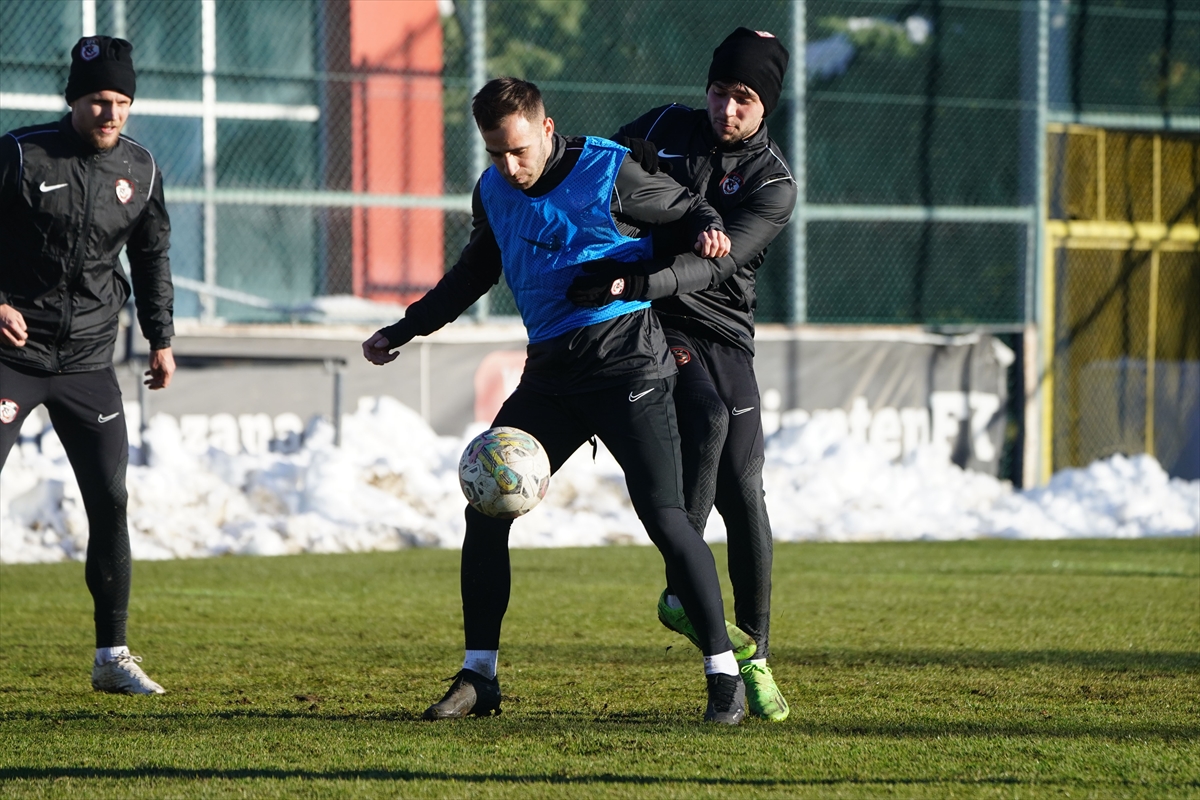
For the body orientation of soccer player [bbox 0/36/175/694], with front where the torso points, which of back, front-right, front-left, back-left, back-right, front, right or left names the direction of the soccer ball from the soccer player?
front-left

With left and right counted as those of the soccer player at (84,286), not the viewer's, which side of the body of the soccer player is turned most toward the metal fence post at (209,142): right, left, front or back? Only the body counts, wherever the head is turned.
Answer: back

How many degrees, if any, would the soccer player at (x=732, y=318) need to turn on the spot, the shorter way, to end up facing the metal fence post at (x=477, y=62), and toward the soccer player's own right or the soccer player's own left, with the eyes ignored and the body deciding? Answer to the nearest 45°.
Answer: approximately 135° to the soccer player's own right

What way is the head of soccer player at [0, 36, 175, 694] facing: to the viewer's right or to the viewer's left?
to the viewer's right

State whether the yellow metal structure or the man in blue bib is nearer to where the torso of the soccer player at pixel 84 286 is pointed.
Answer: the man in blue bib

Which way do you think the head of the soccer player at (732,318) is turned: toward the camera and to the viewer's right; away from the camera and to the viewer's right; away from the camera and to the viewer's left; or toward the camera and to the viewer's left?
toward the camera and to the viewer's left

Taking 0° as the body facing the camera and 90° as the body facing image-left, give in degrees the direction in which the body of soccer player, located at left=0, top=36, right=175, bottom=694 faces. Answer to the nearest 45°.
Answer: approximately 0°

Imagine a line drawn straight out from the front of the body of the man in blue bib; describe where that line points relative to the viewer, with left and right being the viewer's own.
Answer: facing the viewer and to the left of the viewer

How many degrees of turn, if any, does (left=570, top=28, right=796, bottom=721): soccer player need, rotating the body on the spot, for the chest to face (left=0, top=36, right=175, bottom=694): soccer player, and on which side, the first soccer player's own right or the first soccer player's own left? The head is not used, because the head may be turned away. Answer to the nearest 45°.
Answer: approximately 45° to the first soccer player's own right

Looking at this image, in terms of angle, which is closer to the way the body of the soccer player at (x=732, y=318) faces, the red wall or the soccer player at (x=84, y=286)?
the soccer player

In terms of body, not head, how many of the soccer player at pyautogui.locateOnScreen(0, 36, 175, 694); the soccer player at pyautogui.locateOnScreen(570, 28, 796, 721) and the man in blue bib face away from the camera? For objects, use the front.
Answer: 0

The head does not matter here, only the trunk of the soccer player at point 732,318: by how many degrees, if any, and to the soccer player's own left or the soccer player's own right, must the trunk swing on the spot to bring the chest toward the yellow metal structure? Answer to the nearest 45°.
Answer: approximately 135° to the soccer player's own right

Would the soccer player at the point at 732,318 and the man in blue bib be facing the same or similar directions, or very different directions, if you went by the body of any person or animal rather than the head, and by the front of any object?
same or similar directions

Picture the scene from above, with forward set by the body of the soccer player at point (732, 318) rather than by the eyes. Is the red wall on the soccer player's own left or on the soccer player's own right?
on the soccer player's own right

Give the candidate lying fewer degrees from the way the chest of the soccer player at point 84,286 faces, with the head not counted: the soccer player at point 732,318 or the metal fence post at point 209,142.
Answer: the soccer player
